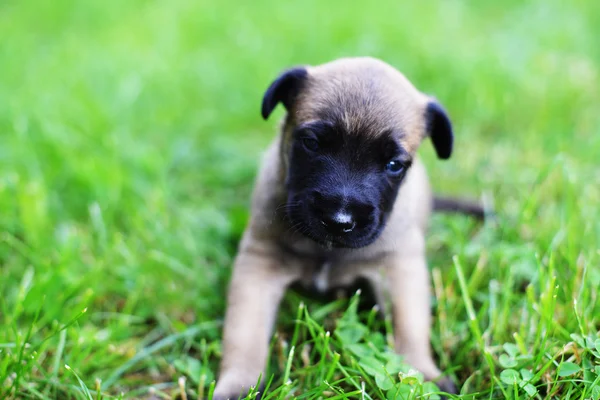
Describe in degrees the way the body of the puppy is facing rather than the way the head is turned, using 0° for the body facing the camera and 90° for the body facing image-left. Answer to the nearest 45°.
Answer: approximately 0°
